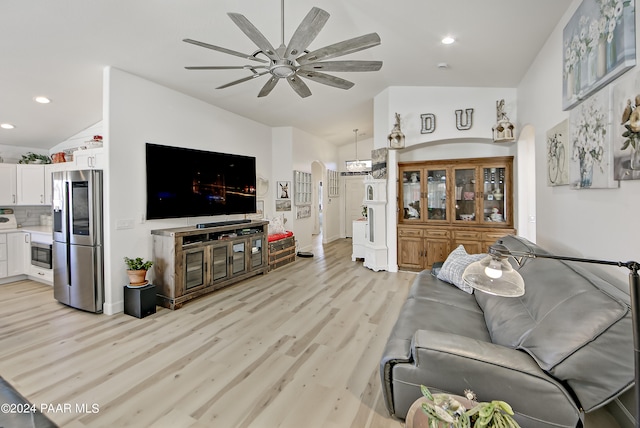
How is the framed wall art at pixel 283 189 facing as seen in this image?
toward the camera

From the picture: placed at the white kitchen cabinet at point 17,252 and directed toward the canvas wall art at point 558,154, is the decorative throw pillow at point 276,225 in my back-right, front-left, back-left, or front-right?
front-left

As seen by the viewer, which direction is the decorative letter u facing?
toward the camera

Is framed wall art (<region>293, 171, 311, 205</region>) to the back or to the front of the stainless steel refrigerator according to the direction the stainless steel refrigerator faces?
to the back

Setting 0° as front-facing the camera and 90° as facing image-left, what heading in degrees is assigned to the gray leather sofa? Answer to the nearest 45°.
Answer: approximately 90°

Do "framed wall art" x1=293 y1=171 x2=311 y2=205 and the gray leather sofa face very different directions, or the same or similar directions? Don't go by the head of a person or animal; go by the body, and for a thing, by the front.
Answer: very different directions

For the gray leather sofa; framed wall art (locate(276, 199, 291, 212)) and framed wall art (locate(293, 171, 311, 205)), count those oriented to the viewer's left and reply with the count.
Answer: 1

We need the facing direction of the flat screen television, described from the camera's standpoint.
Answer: facing the viewer and to the right of the viewer
